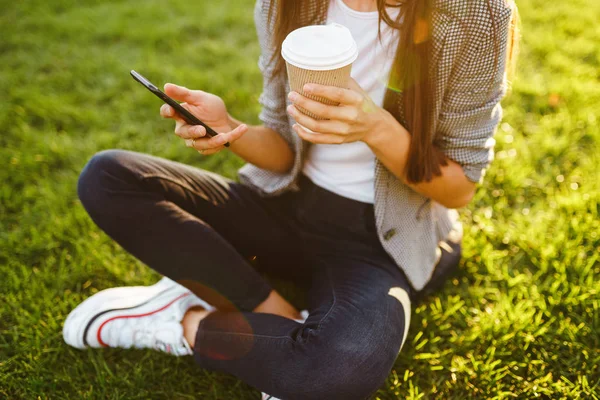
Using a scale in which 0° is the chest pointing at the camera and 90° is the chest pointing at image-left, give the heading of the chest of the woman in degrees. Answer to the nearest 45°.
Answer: approximately 45°
